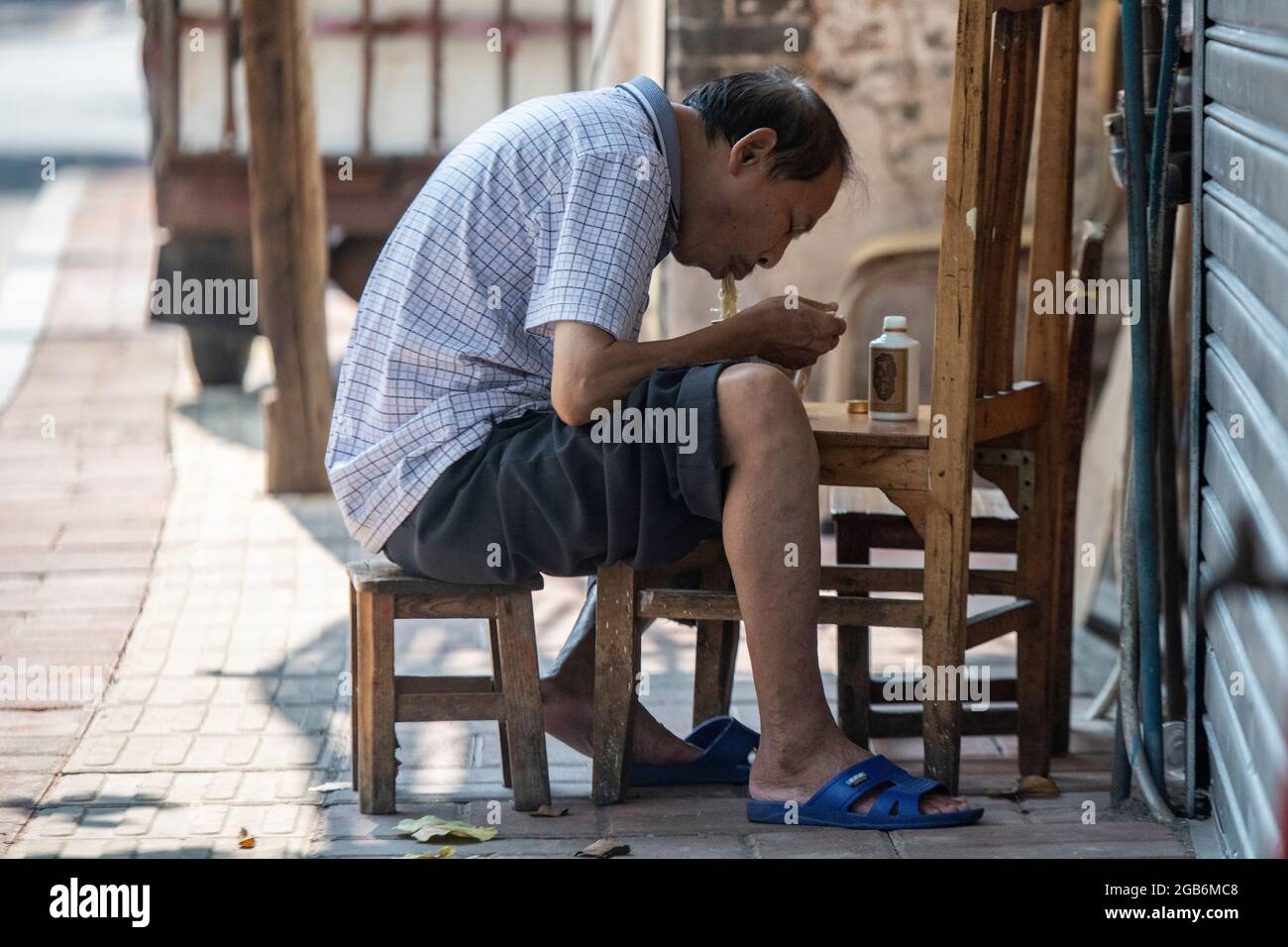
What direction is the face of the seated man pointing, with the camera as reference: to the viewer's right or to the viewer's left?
to the viewer's right

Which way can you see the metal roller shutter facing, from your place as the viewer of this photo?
facing to the left of the viewer

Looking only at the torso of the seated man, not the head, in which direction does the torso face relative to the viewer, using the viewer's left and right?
facing to the right of the viewer

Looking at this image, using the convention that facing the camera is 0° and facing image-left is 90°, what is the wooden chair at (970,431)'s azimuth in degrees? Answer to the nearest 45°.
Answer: approximately 90°

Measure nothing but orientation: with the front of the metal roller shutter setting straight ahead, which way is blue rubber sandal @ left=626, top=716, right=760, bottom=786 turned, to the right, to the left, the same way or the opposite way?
the opposite way

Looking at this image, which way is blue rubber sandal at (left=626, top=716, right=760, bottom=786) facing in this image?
to the viewer's right

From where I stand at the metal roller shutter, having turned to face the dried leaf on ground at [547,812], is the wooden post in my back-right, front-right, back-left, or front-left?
front-right

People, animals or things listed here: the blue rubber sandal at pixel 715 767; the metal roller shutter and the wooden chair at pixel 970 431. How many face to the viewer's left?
2
